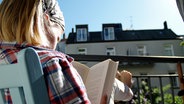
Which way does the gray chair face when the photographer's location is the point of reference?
facing away from the viewer and to the right of the viewer

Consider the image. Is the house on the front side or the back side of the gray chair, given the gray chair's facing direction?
on the front side
